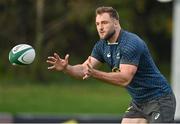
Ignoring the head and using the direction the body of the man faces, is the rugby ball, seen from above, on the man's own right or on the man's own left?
on the man's own right

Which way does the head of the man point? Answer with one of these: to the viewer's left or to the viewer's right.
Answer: to the viewer's left
